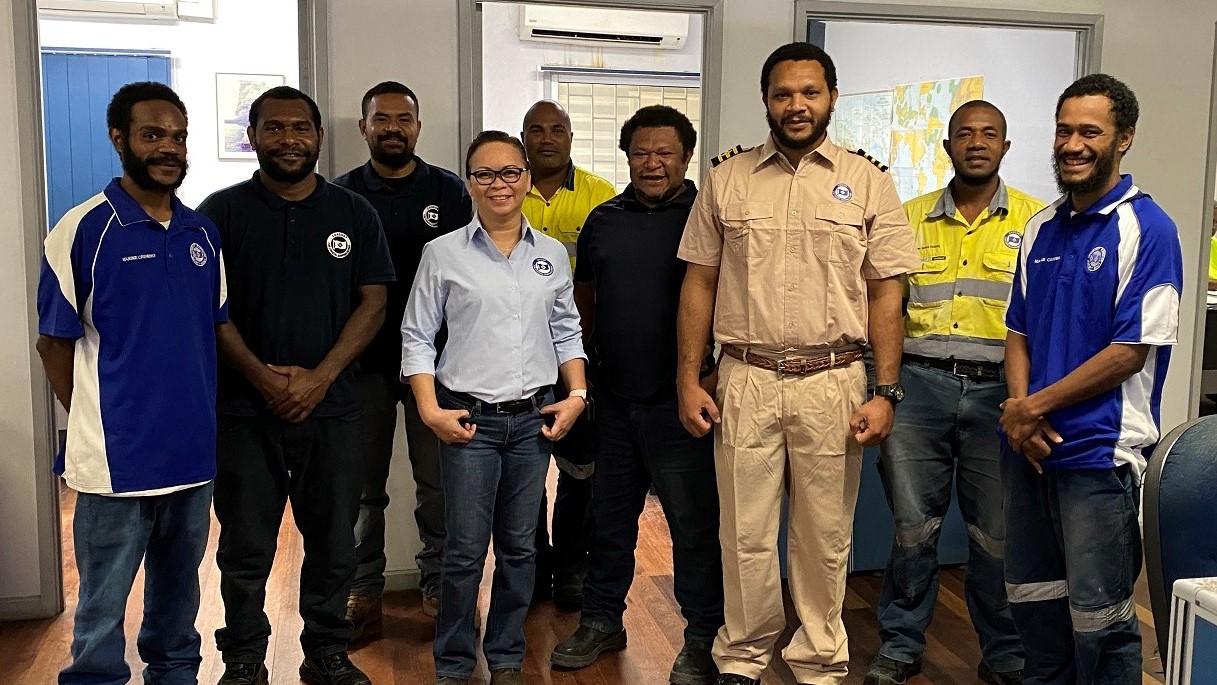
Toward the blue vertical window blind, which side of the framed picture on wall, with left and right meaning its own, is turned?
right

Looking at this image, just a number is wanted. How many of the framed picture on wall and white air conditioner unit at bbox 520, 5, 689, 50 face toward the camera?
2

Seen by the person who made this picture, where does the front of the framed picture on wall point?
facing the viewer

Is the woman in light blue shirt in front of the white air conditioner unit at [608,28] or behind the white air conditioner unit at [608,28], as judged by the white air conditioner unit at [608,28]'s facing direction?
in front

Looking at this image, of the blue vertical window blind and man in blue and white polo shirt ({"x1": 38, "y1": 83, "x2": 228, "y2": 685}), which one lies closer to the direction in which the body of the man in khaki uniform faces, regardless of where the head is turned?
the man in blue and white polo shirt

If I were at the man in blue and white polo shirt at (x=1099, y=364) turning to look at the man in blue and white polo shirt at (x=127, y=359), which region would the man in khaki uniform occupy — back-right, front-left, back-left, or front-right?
front-right

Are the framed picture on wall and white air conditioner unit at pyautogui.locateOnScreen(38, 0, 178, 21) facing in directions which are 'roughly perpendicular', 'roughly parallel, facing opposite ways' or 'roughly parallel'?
roughly parallel

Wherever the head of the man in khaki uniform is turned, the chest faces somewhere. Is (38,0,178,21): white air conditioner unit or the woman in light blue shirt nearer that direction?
the woman in light blue shirt

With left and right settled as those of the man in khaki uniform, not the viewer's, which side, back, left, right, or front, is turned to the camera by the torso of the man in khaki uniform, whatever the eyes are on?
front

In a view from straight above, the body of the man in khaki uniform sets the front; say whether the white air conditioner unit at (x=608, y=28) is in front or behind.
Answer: behind

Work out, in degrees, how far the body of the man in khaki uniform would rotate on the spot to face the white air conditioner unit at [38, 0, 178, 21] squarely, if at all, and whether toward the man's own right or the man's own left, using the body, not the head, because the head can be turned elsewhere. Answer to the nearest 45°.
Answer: approximately 135° to the man's own right

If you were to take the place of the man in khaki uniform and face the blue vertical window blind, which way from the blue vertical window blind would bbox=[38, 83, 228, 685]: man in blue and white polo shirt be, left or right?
left

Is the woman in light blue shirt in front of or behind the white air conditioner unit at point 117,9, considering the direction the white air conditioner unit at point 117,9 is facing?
in front

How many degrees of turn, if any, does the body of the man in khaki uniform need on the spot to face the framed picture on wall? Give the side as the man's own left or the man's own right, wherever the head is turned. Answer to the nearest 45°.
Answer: approximately 135° to the man's own right

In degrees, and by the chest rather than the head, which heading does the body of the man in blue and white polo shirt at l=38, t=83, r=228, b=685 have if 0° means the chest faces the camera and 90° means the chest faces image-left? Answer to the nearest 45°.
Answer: approximately 315°

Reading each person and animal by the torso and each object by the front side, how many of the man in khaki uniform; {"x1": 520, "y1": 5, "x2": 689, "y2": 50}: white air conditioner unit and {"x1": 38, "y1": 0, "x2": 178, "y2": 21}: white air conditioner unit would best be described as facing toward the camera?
3

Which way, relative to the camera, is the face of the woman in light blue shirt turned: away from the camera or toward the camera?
toward the camera

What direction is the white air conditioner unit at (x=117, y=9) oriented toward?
toward the camera
